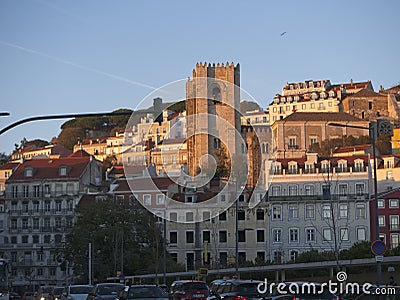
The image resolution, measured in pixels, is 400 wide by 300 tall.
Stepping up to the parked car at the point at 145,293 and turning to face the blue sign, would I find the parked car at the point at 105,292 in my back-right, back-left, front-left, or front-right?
back-left

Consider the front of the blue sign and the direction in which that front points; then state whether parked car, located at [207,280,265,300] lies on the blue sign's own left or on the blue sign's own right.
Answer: on the blue sign's own right

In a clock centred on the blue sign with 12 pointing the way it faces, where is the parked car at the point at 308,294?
The parked car is roughly at 1 o'clock from the blue sign.

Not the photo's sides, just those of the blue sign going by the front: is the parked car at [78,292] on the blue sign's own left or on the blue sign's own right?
on the blue sign's own right

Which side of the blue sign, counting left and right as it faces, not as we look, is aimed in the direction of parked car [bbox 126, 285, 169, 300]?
right

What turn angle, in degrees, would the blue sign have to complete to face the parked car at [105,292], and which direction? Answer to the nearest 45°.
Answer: approximately 90° to its right

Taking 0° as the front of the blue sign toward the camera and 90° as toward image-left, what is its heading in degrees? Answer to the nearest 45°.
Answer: approximately 0°
